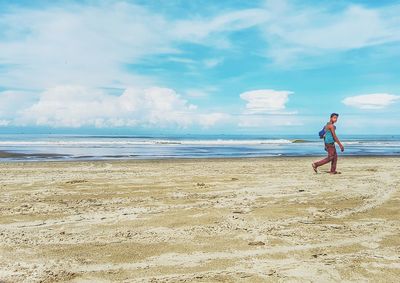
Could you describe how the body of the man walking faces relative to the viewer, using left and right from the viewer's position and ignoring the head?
facing to the right of the viewer
